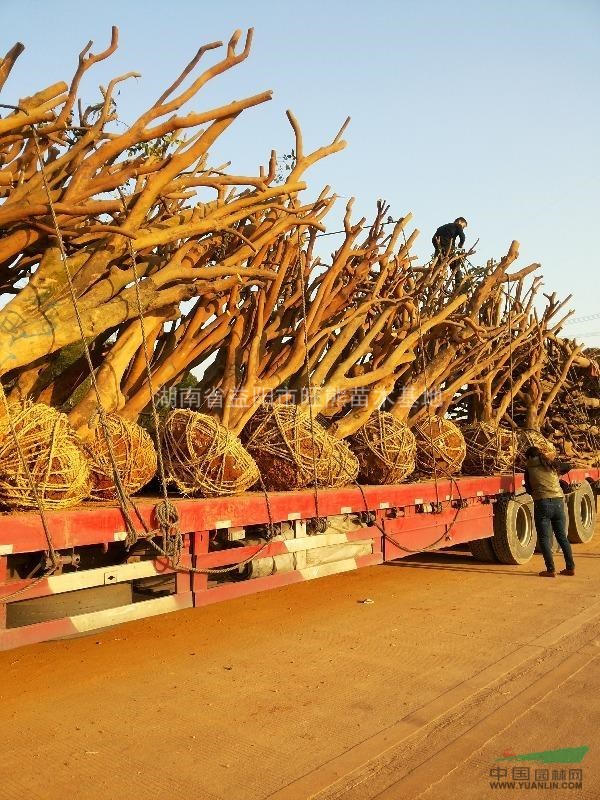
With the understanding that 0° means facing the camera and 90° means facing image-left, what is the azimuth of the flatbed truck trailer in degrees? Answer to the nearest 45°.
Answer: approximately 45°

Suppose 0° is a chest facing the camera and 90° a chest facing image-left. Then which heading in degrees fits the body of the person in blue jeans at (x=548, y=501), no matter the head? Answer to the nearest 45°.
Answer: approximately 135°

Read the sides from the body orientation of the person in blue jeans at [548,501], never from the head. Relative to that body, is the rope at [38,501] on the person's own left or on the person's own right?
on the person's own left

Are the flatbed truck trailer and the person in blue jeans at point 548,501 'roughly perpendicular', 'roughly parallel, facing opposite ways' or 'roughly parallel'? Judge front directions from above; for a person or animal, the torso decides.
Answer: roughly perpendicular

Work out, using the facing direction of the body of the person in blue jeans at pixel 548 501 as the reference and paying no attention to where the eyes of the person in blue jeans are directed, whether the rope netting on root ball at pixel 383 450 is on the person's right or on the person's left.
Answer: on the person's left

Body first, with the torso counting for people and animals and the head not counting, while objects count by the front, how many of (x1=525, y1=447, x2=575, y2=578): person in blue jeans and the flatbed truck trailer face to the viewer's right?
0

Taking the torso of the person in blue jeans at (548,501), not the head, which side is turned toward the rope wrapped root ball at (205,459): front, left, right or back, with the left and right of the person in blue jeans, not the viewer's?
left
